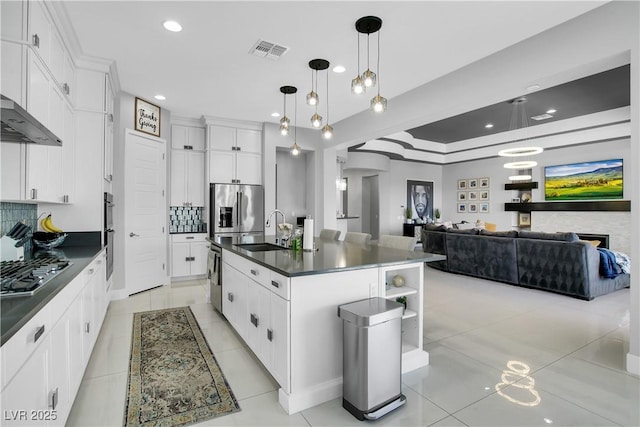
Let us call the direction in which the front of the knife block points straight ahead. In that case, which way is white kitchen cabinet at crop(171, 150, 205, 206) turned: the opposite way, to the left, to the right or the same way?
to the right

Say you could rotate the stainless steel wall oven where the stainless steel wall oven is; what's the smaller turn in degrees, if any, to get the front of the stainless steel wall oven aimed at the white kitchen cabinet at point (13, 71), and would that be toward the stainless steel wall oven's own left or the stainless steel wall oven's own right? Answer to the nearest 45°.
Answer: approximately 90° to the stainless steel wall oven's own right

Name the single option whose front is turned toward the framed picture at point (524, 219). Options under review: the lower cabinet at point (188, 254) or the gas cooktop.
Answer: the gas cooktop

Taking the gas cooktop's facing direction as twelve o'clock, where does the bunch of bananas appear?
The bunch of bananas is roughly at 9 o'clock from the gas cooktop.

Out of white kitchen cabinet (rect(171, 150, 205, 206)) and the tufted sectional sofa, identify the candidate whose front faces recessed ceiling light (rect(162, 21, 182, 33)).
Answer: the white kitchen cabinet

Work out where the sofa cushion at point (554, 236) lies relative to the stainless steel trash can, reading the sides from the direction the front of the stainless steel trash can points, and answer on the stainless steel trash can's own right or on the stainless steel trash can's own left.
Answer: on the stainless steel trash can's own left

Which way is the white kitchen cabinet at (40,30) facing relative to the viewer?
to the viewer's right

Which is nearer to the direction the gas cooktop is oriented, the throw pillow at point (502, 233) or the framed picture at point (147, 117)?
the throw pillow

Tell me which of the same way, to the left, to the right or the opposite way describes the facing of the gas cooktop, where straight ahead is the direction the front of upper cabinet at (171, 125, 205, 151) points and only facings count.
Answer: to the left

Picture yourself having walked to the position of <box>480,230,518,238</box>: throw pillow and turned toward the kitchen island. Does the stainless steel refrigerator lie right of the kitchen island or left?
right

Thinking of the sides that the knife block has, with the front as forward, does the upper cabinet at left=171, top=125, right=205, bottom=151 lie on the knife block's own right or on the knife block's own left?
on the knife block's own left

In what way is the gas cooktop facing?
to the viewer's right

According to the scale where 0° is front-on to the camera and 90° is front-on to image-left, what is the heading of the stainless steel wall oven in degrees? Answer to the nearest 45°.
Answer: approximately 270°
